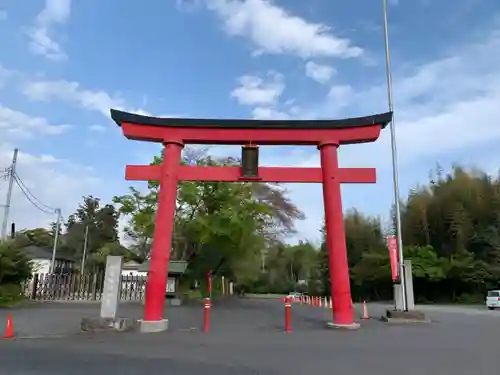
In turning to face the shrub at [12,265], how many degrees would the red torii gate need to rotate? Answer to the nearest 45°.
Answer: approximately 135° to its right

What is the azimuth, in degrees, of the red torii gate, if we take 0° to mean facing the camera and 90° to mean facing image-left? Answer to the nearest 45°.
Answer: approximately 0°

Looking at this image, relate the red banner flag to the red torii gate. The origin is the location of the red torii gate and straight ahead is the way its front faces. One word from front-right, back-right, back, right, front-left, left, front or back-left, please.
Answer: back-left

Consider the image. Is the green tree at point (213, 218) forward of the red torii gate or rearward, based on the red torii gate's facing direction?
rearward

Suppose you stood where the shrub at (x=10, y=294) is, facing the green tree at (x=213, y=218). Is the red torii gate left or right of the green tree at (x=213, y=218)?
right

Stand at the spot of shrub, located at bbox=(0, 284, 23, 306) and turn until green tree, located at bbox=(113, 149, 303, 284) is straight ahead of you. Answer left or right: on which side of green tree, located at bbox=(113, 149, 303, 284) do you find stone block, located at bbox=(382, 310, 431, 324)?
right

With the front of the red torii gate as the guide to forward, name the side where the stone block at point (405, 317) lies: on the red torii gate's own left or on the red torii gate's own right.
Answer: on the red torii gate's own left
